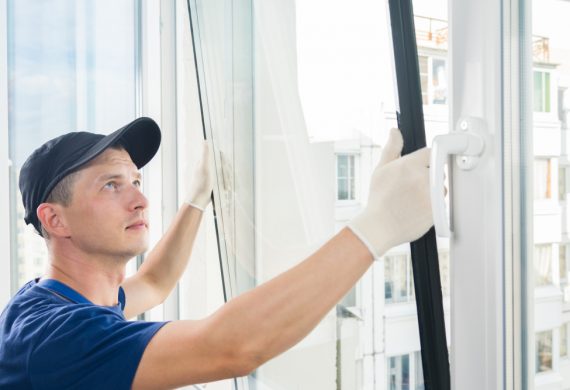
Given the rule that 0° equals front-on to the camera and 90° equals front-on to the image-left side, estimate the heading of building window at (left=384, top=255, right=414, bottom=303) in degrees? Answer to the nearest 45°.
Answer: approximately 0°

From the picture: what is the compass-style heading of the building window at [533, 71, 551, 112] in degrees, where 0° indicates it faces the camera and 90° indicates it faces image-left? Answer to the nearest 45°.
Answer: approximately 0°

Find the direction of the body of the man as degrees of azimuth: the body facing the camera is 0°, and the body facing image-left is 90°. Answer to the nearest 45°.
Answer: approximately 270°

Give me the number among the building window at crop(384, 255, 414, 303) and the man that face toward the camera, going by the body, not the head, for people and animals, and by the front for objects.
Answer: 1
